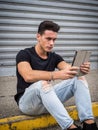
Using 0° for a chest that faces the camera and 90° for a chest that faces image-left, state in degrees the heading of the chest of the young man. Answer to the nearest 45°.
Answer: approximately 315°

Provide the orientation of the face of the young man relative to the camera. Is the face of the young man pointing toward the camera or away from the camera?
toward the camera
